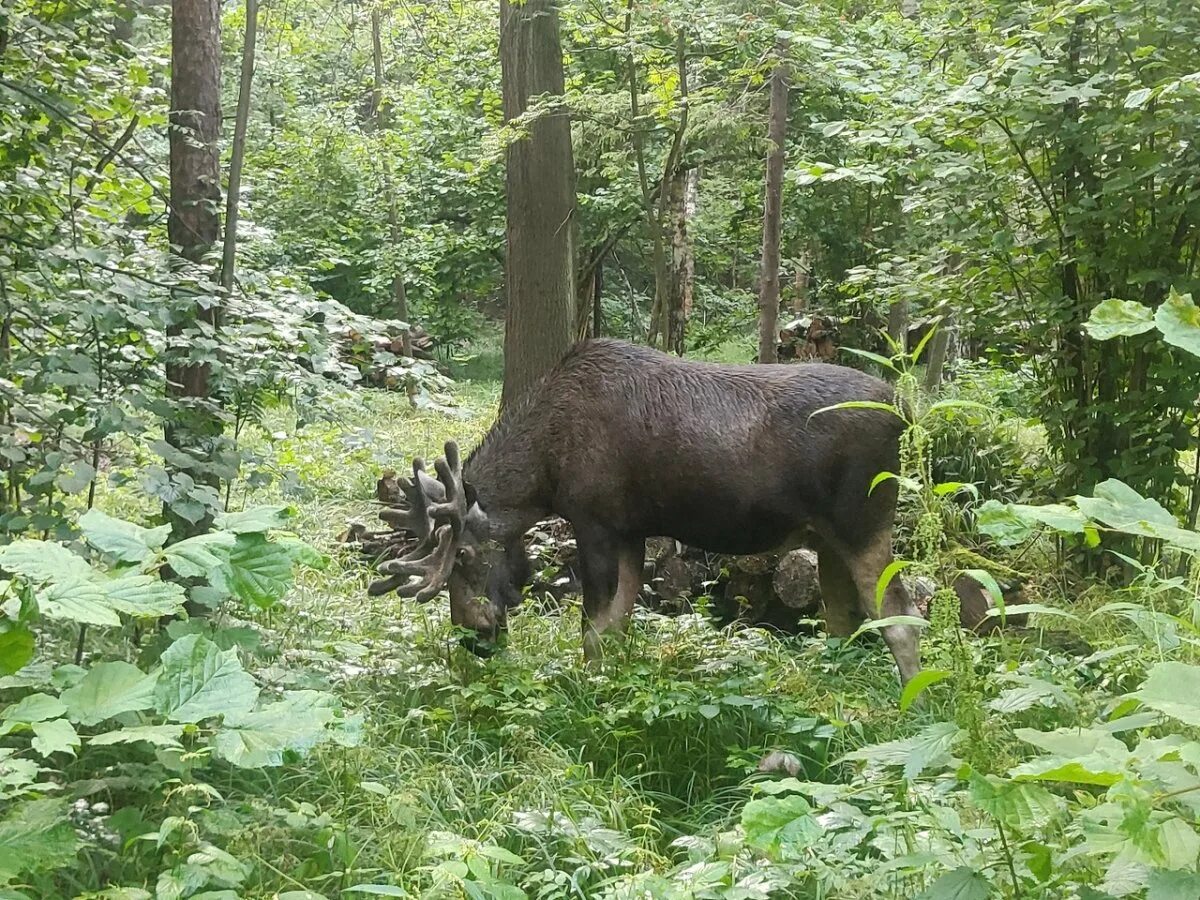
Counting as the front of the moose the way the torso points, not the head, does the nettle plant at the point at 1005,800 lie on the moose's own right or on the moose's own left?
on the moose's own left

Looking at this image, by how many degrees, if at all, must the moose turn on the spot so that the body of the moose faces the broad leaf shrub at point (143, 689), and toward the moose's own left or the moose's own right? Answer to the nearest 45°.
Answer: approximately 90° to the moose's own left

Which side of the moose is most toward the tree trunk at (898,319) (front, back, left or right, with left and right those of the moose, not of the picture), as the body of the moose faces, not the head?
right

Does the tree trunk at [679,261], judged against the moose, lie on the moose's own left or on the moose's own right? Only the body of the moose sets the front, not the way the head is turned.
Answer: on the moose's own right

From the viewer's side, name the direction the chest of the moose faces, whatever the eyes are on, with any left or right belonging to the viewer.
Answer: facing to the left of the viewer

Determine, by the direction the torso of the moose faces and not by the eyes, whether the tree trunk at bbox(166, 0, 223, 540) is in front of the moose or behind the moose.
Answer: in front

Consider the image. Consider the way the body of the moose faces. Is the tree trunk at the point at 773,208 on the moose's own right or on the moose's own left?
on the moose's own right

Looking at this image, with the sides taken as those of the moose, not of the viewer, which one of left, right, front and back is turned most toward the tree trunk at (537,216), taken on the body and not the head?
right
